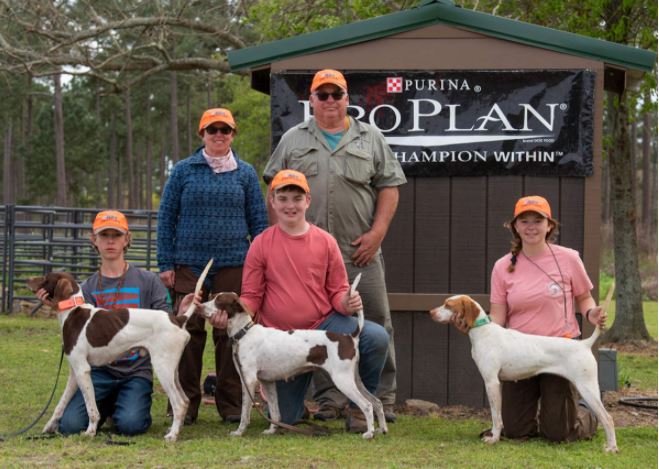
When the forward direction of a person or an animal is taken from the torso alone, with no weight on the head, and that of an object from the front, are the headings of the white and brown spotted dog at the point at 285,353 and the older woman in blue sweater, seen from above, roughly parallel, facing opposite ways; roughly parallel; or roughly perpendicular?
roughly perpendicular

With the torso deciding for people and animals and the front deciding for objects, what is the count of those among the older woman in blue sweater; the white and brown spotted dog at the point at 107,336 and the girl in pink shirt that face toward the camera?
2

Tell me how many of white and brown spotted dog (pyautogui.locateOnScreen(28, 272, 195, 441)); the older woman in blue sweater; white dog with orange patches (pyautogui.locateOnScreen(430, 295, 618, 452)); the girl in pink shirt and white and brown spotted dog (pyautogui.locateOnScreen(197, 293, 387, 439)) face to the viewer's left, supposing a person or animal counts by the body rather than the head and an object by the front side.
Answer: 3

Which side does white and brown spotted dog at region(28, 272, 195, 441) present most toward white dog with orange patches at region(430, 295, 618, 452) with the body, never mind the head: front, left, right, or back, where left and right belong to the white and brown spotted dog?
back

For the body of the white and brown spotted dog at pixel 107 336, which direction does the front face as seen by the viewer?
to the viewer's left

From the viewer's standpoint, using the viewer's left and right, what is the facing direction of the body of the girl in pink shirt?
facing the viewer

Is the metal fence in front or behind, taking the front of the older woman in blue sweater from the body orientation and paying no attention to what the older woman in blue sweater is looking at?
behind

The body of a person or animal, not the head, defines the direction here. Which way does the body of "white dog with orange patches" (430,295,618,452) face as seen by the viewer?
to the viewer's left

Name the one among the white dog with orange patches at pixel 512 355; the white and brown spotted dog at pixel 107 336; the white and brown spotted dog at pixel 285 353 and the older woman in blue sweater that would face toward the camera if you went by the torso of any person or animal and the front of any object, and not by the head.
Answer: the older woman in blue sweater

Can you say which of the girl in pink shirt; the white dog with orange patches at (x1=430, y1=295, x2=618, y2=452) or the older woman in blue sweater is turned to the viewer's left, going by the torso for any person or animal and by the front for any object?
the white dog with orange patches

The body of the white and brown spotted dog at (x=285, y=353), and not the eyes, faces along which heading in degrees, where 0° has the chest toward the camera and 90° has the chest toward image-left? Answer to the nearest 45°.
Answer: approximately 90°

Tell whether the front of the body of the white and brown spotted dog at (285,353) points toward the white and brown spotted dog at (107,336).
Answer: yes

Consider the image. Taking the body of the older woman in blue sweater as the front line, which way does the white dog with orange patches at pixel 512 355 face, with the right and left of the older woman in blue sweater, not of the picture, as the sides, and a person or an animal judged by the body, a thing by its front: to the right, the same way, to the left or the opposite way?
to the right

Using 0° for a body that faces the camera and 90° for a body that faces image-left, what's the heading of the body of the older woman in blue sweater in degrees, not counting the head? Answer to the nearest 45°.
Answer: approximately 0°

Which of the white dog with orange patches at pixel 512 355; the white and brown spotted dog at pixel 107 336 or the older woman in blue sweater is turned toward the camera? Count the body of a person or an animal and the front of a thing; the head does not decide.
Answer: the older woman in blue sweater

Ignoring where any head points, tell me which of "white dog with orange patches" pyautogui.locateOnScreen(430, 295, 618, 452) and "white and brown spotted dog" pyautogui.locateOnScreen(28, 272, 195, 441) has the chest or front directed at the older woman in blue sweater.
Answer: the white dog with orange patches
